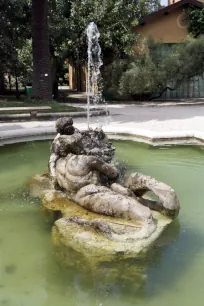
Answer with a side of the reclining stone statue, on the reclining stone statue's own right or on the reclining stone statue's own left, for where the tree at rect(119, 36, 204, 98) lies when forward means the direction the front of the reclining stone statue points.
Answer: on the reclining stone statue's own left

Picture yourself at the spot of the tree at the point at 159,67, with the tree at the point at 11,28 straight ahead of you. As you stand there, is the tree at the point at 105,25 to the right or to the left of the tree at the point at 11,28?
right

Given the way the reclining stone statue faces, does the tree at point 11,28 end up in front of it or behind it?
behind

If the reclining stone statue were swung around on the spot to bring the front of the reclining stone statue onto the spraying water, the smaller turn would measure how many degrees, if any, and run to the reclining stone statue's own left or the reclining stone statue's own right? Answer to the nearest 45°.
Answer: approximately 135° to the reclining stone statue's own left

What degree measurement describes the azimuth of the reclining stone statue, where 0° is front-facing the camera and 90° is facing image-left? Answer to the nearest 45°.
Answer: approximately 315°
